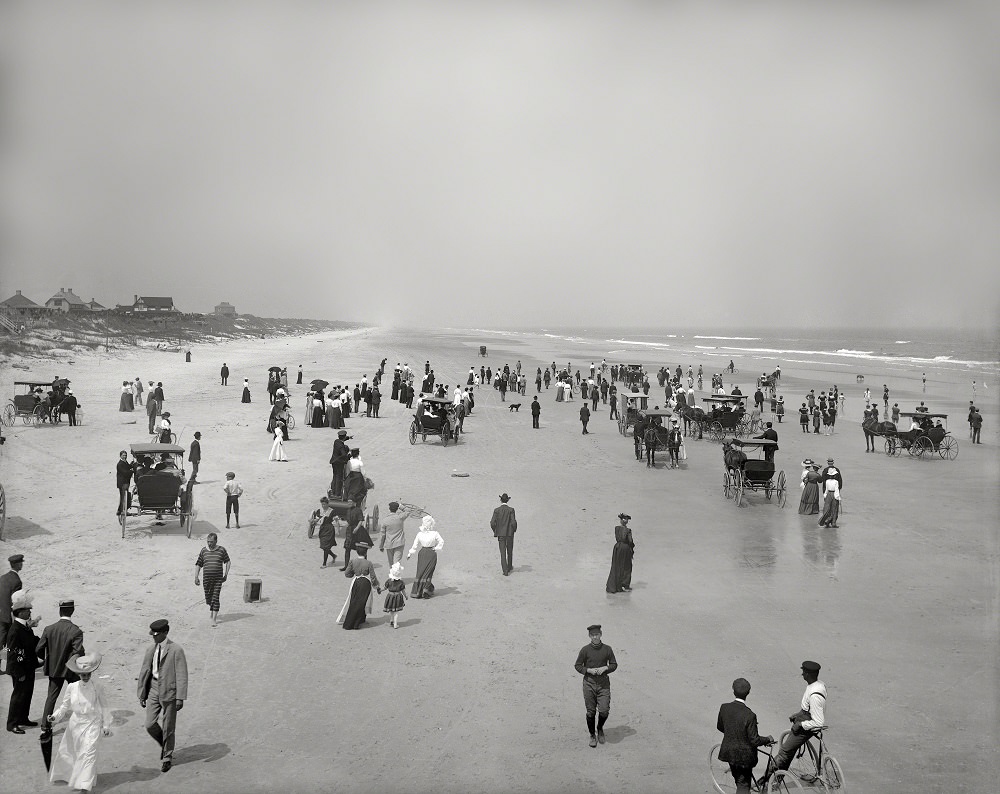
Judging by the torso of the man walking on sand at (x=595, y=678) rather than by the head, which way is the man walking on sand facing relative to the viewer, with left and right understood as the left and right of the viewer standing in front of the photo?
facing the viewer

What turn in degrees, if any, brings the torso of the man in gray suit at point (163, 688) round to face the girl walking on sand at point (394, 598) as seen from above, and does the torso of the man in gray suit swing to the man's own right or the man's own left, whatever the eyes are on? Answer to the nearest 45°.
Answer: approximately 180°

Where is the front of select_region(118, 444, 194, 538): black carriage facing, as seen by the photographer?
facing away from the viewer

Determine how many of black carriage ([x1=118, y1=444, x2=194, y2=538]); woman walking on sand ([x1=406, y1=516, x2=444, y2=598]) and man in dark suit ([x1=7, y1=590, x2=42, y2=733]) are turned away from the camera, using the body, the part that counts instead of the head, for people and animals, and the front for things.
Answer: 2

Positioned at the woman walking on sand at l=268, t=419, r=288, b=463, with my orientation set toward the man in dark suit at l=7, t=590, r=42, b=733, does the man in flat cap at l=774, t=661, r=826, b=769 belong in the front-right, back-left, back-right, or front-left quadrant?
front-left

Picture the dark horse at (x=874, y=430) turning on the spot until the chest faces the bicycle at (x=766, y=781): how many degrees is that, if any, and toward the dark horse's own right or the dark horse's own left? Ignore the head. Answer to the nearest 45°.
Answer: approximately 90° to the dark horse's own left

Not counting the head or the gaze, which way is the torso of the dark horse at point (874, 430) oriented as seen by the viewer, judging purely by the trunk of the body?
to the viewer's left

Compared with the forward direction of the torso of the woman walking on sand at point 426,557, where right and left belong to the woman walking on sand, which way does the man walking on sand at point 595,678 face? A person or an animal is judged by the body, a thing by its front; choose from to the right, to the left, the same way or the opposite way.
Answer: the opposite way

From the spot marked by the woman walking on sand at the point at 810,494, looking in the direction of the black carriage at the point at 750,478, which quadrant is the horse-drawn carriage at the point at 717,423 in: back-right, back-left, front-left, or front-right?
front-right

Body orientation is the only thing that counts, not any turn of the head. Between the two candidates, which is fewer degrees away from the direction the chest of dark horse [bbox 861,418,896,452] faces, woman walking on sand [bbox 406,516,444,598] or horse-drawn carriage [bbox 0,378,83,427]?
the horse-drawn carriage

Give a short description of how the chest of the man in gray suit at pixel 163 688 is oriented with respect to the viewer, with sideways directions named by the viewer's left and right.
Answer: facing the viewer and to the left of the viewer

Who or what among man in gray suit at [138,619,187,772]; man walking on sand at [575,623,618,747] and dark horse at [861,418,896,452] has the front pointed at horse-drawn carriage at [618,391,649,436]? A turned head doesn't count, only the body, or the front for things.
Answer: the dark horse

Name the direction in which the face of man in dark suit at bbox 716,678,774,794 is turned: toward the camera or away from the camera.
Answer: away from the camera

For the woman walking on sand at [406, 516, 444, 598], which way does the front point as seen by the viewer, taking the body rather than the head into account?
away from the camera

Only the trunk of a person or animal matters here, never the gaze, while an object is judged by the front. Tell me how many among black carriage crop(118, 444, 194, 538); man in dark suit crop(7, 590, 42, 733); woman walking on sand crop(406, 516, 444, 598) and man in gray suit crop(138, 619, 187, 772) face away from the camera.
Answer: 2

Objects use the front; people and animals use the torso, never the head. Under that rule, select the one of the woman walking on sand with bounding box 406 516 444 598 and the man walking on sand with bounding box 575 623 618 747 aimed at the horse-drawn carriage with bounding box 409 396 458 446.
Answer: the woman walking on sand
